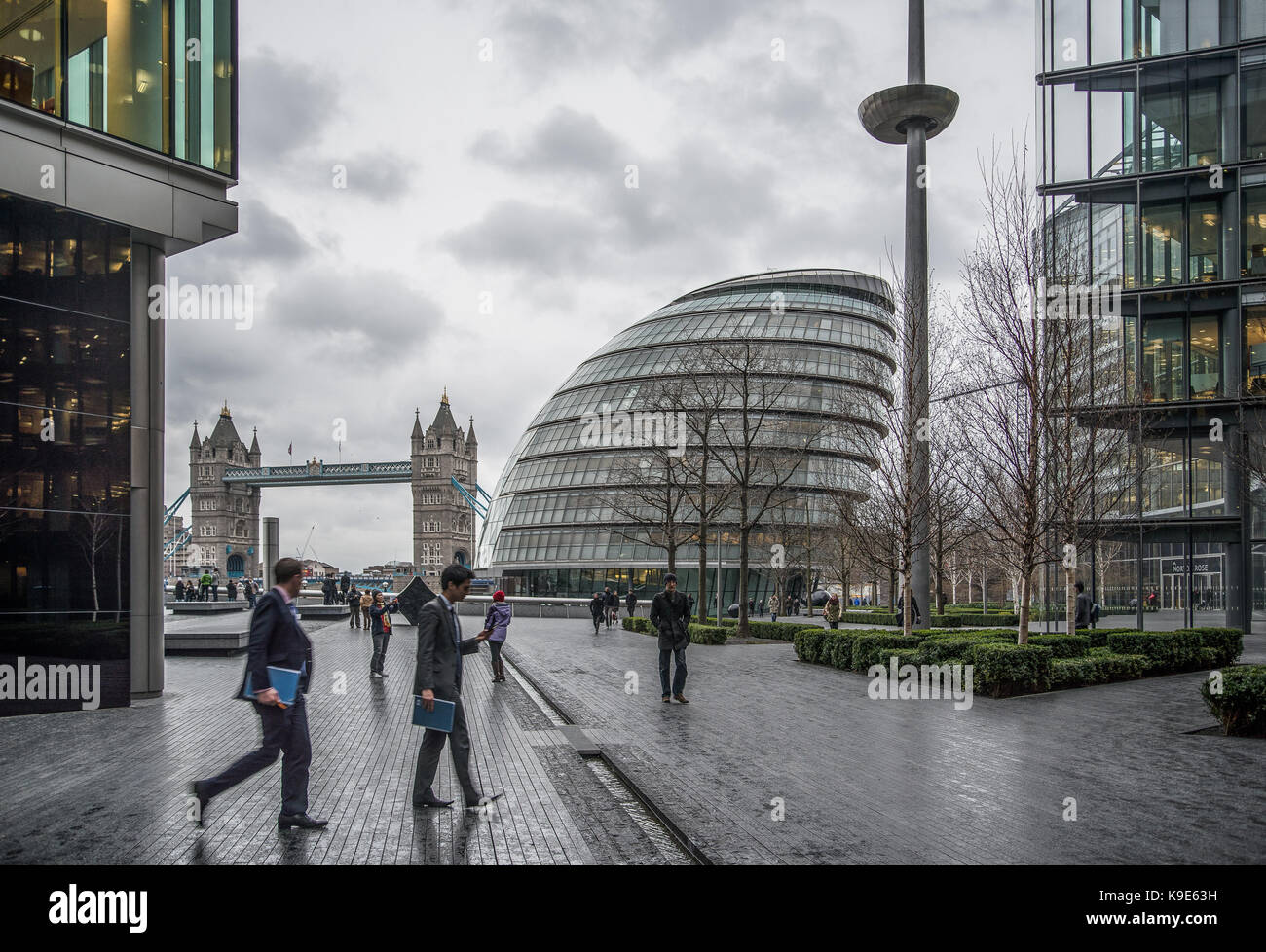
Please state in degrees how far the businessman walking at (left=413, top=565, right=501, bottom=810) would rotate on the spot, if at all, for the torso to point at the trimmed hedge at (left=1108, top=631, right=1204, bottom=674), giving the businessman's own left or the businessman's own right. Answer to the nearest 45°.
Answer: approximately 45° to the businessman's own left

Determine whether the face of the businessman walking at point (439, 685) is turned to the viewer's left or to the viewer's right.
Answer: to the viewer's right

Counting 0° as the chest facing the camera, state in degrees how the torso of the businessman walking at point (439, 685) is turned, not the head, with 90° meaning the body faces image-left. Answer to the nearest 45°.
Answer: approximately 270°

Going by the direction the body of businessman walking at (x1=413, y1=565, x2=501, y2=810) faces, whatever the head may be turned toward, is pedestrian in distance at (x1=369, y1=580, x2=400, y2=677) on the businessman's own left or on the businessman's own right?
on the businessman's own left

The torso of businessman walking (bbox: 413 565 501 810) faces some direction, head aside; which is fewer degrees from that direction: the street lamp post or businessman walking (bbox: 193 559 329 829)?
the street lamp post
